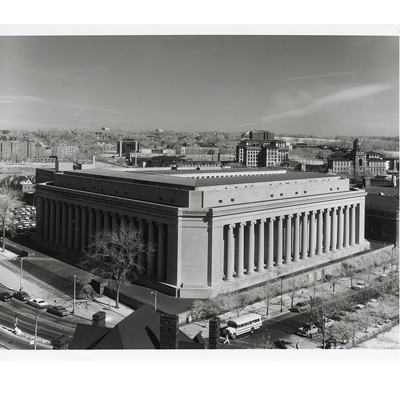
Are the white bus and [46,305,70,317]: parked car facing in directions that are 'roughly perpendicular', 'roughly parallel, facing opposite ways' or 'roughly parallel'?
roughly perpendicular

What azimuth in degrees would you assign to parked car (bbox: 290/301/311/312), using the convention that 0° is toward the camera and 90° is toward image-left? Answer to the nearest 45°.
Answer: approximately 45°

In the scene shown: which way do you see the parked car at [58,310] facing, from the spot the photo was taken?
facing away from the viewer and to the left of the viewer

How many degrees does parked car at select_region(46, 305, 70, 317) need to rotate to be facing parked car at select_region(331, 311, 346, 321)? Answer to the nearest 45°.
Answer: approximately 135° to its right
